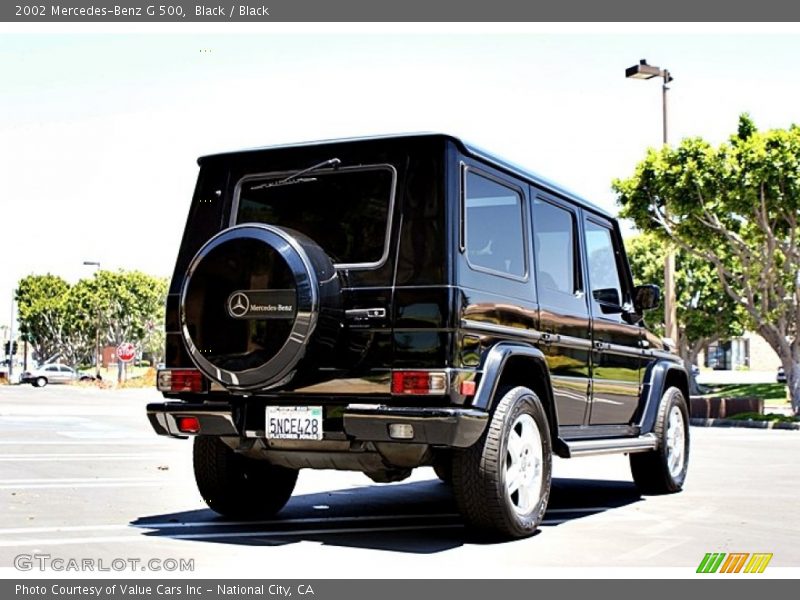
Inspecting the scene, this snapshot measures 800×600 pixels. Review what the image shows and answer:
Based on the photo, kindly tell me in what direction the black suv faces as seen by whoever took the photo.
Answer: facing away from the viewer and to the right of the viewer

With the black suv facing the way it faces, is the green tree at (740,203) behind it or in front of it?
in front

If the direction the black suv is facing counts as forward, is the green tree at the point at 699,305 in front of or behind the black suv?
in front

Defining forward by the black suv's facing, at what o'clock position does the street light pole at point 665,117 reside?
The street light pole is roughly at 11 o'clock from the black suv.
